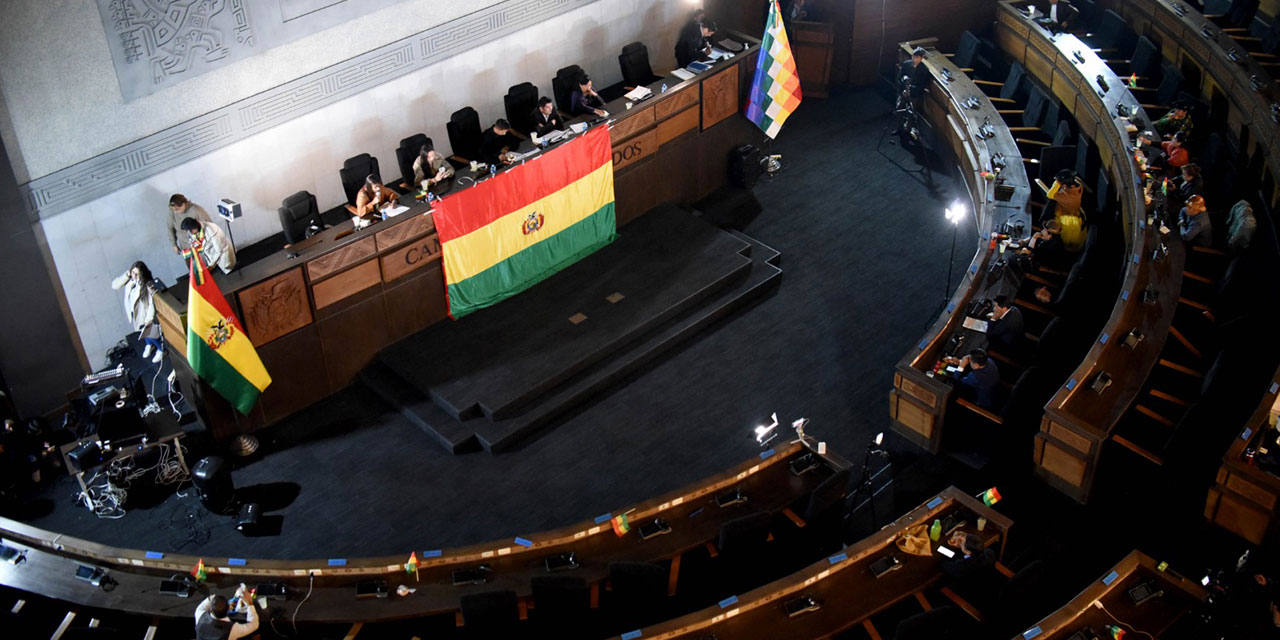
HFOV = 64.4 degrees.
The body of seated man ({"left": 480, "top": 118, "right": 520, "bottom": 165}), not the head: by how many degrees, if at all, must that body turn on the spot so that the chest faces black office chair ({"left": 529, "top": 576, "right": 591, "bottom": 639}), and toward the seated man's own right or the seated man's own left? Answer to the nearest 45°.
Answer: approximately 45° to the seated man's own right

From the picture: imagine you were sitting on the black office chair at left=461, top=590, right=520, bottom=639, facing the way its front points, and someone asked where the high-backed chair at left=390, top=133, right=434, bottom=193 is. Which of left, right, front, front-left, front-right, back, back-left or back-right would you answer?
front

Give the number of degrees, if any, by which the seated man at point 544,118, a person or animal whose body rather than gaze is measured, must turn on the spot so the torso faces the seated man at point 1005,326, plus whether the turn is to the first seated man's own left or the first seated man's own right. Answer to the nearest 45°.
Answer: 0° — they already face them

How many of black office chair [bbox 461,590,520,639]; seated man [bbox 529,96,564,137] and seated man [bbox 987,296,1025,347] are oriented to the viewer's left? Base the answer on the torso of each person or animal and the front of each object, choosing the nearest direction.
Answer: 1

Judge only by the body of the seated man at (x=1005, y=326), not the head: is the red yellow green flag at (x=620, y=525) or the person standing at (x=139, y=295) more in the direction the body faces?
the person standing

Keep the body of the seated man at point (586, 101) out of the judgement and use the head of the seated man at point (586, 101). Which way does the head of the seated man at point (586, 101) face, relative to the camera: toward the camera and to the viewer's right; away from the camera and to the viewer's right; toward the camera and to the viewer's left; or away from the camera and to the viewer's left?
toward the camera and to the viewer's right

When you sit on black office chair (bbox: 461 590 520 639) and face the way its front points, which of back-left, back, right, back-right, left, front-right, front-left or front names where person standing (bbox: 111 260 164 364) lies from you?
front-left

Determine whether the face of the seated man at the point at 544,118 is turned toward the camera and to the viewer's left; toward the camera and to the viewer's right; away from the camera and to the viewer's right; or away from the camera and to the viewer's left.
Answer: toward the camera and to the viewer's right

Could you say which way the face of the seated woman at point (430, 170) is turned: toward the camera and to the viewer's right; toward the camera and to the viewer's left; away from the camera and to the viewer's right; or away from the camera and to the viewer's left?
toward the camera and to the viewer's right

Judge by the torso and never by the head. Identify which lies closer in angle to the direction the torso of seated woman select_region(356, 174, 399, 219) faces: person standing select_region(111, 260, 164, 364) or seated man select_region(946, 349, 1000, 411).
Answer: the seated man

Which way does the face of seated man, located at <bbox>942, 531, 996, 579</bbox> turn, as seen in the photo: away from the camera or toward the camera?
away from the camera

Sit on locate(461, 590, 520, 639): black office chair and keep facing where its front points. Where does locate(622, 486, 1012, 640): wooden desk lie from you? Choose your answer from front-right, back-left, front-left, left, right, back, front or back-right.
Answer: right

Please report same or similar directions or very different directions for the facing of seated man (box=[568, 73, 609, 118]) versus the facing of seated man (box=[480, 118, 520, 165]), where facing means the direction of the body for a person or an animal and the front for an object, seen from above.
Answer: same or similar directions
